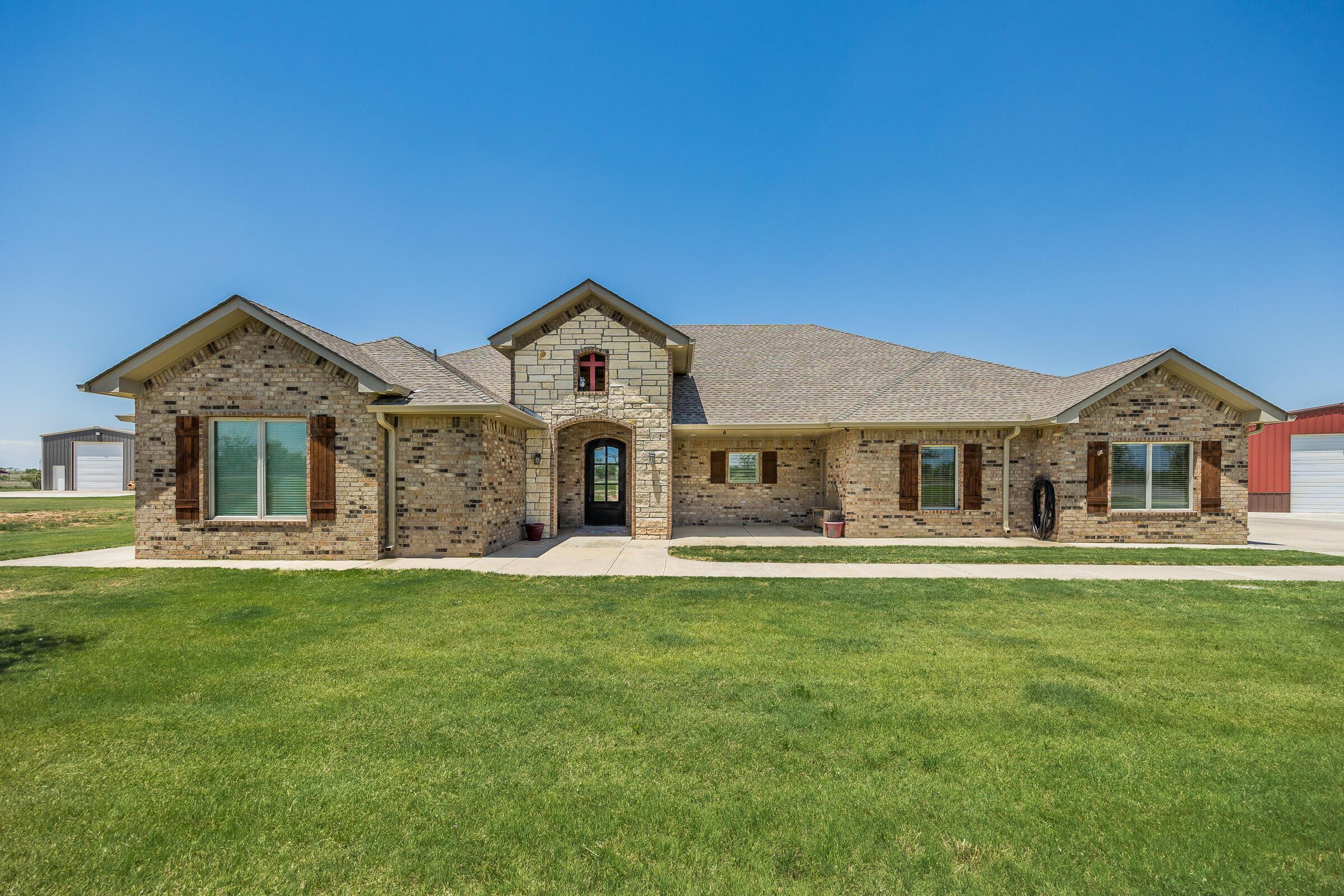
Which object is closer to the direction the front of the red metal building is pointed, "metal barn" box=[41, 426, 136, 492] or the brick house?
the brick house

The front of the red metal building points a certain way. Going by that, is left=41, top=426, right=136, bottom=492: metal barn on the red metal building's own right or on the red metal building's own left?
on the red metal building's own right

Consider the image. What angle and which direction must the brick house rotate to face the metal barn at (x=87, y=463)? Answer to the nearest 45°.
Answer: approximately 135° to its right

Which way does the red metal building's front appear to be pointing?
toward the camera

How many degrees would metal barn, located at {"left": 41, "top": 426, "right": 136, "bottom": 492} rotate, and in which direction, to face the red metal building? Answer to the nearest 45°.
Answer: approximately 45° to its left

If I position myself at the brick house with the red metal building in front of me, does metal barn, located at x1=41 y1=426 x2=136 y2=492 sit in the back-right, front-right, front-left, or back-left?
back-left

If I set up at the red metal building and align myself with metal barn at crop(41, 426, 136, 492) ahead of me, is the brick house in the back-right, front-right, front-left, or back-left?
front-left

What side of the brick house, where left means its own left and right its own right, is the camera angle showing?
front

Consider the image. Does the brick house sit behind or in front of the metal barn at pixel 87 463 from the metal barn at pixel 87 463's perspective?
in front

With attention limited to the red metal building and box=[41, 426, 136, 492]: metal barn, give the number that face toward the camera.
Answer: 2

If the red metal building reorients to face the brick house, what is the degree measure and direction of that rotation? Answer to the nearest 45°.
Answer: approximately 45° to its right

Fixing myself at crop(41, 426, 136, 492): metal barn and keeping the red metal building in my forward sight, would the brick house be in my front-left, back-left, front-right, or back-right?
front-right
